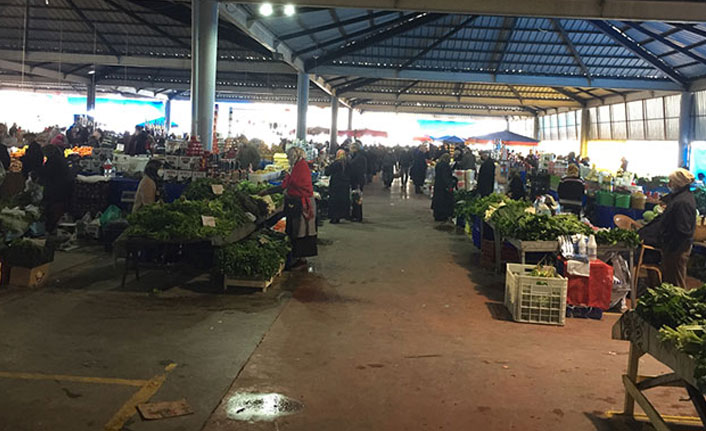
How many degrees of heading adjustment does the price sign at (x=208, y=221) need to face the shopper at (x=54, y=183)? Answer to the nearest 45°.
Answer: approximately 135° to its right

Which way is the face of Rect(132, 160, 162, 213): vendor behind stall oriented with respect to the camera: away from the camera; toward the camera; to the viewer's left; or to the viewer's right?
to the viewer's right

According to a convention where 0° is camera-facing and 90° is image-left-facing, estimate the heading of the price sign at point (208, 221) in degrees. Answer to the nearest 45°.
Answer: approximately 0°

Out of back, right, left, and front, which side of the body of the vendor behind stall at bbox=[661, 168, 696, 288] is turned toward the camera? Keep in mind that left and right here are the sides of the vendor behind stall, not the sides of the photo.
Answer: left

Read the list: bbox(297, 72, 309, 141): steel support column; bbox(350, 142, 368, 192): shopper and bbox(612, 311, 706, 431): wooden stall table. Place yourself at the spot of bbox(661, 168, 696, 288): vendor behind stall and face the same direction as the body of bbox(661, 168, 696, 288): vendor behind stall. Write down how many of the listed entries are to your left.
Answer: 1

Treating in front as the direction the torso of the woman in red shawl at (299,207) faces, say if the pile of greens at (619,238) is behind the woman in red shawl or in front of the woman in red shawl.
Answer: behind

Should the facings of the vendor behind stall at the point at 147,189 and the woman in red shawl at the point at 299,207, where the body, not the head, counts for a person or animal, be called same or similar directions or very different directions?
very different directions

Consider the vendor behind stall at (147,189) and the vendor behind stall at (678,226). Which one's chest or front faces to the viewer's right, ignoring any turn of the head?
the vendor behind stall at (147,189)

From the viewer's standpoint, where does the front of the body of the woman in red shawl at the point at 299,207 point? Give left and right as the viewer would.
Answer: facing to the left of the viewer
